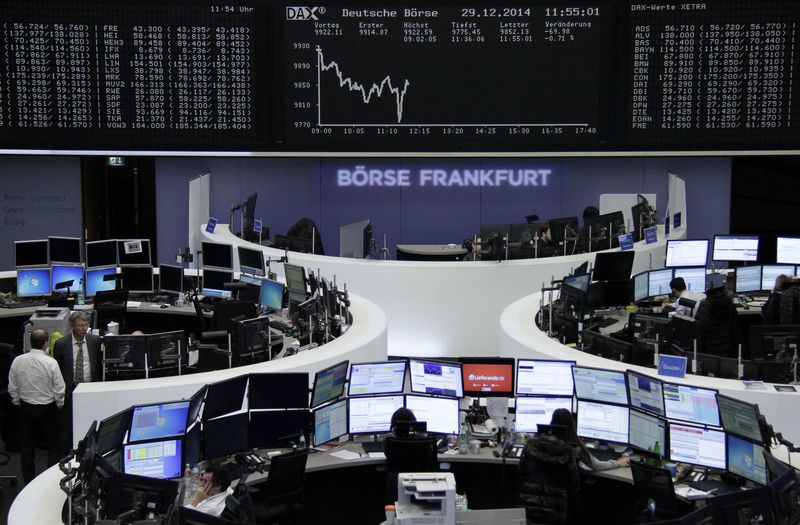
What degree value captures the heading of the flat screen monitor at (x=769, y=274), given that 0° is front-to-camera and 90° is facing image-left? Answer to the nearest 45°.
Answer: approximately 0°

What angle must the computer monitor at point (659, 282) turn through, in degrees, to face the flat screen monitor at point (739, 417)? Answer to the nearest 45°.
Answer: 0° — it already faces it

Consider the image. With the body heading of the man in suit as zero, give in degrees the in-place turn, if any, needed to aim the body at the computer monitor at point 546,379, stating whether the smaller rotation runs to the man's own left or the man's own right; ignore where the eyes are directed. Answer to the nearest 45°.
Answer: approximately 45° to the man's own left

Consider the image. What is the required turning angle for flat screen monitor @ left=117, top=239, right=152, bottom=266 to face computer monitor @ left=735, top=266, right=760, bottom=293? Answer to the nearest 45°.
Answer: approximately 90° to its left

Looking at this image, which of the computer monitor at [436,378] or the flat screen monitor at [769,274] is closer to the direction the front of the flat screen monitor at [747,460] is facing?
the computer monitor

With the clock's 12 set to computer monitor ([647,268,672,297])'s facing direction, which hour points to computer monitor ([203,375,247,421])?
computer monitor ([203,375,247,421]) is roughly at 1 o'clock from computer monitor ([647,268,672,297]).

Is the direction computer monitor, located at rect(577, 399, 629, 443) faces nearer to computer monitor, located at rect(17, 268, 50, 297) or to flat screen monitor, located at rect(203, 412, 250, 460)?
the flat screen monitor

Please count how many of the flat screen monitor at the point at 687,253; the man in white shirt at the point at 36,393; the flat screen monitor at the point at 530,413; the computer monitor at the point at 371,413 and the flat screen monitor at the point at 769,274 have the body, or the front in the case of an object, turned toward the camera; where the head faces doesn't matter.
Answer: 4

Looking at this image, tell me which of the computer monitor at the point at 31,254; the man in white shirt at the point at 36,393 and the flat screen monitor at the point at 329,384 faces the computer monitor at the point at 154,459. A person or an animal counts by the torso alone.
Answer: the computer monitor at the point at 31,254

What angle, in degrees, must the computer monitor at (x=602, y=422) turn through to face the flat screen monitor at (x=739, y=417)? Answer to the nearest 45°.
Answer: approximately 90° to its left

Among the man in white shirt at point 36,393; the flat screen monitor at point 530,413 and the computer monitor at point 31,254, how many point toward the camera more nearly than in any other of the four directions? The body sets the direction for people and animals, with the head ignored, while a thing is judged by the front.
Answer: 2
